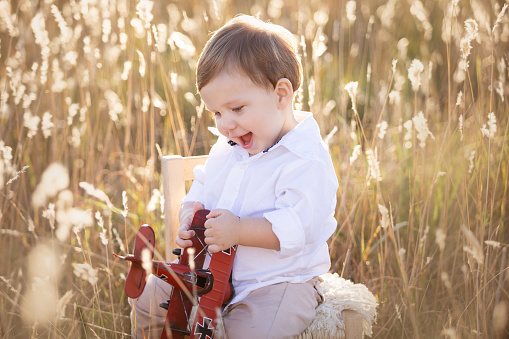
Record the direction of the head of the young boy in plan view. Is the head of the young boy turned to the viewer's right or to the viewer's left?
to the viewer's left

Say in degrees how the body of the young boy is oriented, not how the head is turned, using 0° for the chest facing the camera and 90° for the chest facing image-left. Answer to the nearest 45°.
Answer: approximately 45°
